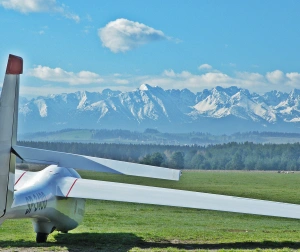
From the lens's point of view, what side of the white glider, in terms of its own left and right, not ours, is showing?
back
